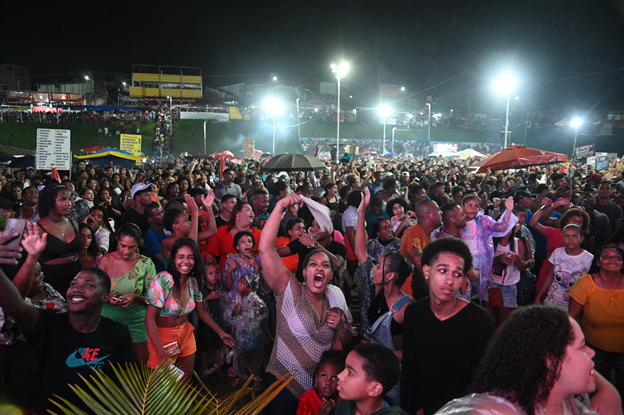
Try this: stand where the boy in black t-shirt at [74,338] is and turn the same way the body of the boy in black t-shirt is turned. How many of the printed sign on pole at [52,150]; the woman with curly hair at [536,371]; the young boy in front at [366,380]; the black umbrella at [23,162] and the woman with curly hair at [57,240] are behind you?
3

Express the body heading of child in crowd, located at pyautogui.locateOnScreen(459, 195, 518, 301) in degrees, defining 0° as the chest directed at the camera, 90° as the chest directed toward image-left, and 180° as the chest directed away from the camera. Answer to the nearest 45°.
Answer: approximately 45°

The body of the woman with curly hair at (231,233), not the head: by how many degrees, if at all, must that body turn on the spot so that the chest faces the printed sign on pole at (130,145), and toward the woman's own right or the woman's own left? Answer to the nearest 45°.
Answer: approximately 135° to the woman's own left

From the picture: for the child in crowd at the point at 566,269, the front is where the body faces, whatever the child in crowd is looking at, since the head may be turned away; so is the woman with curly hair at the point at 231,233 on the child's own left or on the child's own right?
on the child's own right
